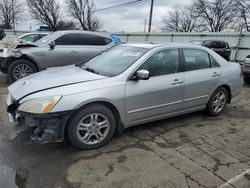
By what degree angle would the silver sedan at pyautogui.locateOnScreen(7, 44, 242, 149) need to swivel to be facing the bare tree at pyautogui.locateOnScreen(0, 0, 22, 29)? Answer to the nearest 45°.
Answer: approximately 90° to its right

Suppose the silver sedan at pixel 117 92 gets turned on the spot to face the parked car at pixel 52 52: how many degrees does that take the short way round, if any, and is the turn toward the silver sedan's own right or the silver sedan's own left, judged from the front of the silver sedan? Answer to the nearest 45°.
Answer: approximately 90° to the silver sedan's own right

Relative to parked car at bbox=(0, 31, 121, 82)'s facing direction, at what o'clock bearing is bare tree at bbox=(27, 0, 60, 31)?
The bare tree is roughly at 3 o'clock from the parked car.

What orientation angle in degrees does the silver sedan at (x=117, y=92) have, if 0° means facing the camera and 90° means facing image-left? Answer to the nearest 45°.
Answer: approximately 45°

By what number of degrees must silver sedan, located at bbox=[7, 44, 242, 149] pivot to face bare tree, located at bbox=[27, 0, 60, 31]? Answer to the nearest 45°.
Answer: approximately 135° to its right

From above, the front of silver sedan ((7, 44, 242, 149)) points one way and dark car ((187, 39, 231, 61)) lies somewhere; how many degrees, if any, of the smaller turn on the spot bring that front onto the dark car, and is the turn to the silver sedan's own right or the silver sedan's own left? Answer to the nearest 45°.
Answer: approximately 180°

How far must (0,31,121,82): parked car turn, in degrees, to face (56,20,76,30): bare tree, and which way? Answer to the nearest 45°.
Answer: approximately 90° to its right

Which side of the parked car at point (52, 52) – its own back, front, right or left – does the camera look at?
left

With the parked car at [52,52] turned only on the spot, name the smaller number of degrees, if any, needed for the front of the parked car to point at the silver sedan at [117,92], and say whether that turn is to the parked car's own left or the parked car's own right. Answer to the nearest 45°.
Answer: approximately 90° to the parked car's own left

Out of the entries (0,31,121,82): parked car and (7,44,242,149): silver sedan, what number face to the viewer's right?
0

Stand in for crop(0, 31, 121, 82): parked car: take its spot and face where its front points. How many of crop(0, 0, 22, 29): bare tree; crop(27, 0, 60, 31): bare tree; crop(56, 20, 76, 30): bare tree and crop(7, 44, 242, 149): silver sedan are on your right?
3

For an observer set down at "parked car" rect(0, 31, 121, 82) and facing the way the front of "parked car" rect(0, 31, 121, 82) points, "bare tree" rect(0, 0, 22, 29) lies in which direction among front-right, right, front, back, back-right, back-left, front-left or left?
right
